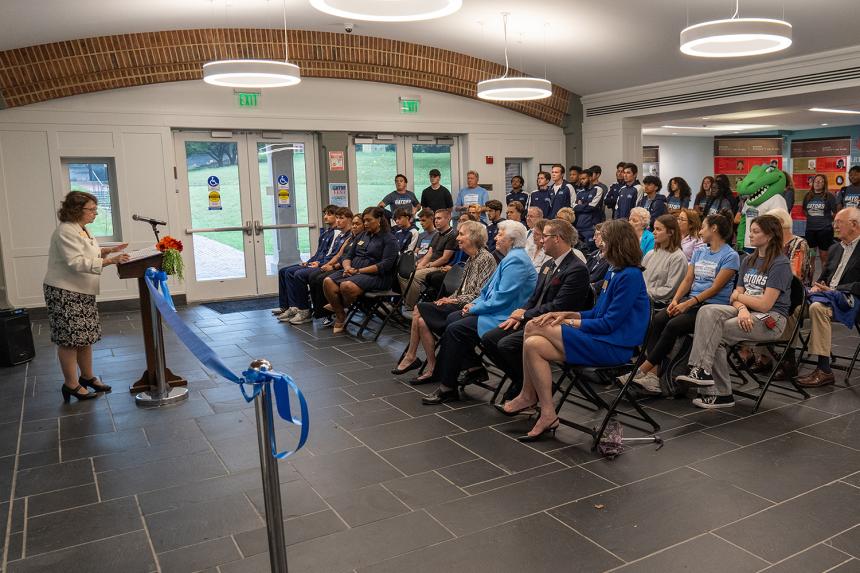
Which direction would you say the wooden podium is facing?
to the viewer's right

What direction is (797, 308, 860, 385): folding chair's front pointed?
to the viewer's left

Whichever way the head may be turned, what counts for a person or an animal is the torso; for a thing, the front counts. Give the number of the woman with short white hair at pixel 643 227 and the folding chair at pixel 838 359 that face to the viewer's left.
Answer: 2

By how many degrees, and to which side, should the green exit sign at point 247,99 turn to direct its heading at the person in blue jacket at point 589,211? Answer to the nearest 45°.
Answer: approximately 90° to its left

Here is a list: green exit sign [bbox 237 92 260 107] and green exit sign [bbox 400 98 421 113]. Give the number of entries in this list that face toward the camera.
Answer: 2

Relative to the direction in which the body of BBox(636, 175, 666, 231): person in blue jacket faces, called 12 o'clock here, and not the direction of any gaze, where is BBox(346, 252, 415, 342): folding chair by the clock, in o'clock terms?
The folding chair is roughly at 12 o'clock from the person in blue jacket.

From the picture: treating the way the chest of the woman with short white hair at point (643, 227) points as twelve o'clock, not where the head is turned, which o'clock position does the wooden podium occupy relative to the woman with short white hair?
The wooden podium is roughly at 11 o'clock from the woman with short white hair.

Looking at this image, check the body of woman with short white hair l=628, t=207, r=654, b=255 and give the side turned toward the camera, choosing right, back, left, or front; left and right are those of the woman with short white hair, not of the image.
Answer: left

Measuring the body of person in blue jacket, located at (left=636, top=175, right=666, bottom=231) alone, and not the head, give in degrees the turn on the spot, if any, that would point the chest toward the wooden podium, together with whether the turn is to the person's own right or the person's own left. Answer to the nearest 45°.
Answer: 0° — they already face it
